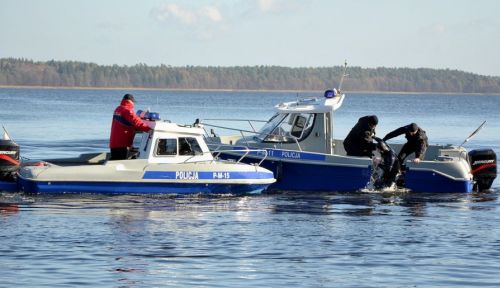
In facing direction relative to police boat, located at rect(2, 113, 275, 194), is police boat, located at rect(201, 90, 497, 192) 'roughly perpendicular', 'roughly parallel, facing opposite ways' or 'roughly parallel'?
roughly parallel, facing opposite ways

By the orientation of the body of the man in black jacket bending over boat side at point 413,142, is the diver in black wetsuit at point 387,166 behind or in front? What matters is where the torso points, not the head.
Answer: in front

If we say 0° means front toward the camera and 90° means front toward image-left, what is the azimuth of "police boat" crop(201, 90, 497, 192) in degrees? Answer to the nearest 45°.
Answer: approximately 90°

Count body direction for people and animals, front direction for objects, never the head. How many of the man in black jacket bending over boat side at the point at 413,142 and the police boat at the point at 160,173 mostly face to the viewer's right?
1

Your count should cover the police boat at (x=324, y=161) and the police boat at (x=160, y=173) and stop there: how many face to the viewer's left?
1

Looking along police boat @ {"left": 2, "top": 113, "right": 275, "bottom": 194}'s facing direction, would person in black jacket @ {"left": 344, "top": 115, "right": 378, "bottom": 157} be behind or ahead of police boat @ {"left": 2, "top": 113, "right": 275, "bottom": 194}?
ahead

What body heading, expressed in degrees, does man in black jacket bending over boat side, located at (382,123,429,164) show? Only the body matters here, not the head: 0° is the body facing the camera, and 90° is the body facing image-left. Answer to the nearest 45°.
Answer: approximately 45°

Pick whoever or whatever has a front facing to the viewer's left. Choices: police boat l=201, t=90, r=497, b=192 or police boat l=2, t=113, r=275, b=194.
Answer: police boat l=201, t=90, r=497, b=192

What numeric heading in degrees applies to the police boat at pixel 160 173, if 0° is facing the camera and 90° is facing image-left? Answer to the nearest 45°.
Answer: approximately 270°
